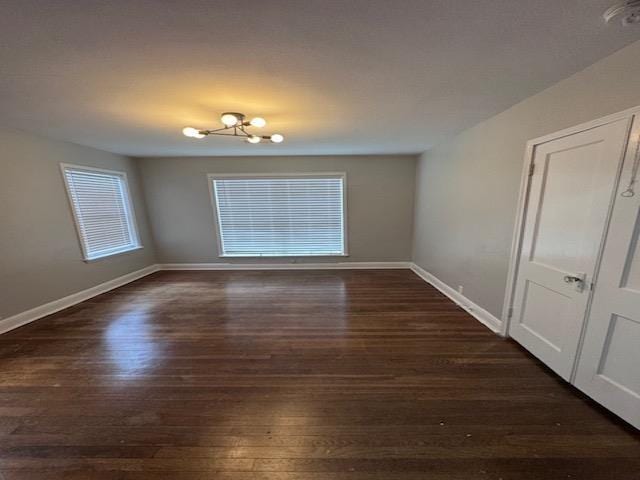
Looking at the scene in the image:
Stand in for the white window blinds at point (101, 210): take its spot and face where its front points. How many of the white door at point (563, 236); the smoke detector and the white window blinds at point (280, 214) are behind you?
0

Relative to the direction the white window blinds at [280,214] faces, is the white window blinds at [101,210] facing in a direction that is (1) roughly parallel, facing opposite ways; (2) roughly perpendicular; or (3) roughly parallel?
roughly perpendicular

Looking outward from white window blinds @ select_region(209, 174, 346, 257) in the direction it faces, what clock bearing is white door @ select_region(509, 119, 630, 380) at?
The white door is roughly at 11 o'clock from the white window blinds.

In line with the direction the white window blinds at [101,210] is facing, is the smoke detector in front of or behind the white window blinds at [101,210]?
in front

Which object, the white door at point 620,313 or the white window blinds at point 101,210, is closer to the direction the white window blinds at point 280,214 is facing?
the white door

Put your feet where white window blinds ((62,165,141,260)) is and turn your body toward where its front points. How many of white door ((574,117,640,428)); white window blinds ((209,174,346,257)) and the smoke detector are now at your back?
0

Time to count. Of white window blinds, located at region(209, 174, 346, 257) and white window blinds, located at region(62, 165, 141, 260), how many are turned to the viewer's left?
0

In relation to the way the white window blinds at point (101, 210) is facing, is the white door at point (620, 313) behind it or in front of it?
in front

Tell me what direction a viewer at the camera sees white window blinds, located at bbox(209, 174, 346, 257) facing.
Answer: facing the viewer

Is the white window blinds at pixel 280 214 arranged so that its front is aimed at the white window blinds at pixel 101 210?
no

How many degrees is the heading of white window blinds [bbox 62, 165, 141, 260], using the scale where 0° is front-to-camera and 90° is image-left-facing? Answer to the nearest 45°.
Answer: approximately 315°
